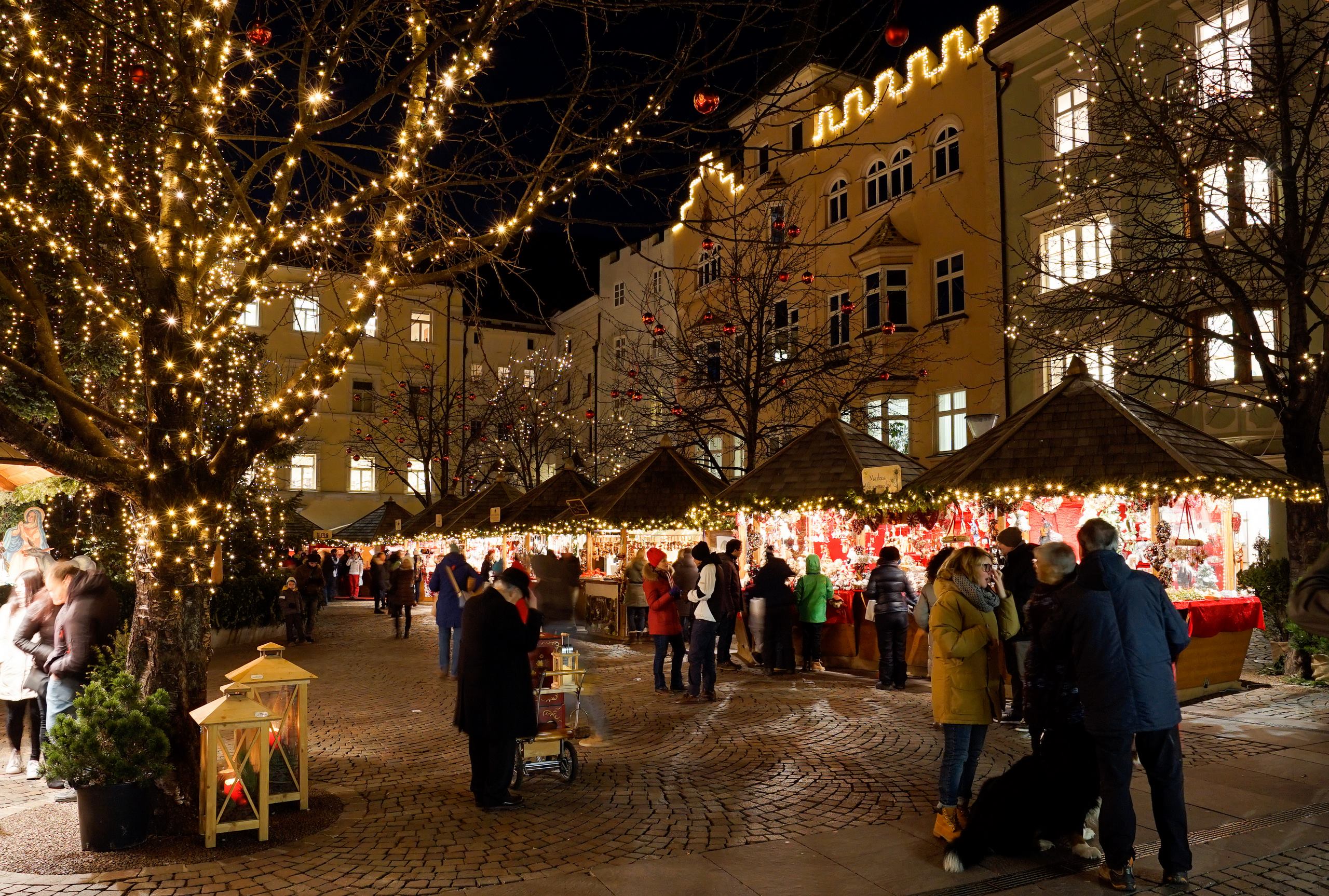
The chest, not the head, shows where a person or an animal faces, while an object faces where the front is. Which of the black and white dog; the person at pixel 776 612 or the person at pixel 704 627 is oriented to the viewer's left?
the person at pixel 704 627

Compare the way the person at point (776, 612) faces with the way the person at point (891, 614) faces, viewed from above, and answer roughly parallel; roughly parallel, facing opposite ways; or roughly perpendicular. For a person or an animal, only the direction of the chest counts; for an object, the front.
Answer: roughly parallel

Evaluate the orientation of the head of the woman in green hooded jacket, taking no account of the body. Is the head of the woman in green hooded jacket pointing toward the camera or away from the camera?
away from the camera

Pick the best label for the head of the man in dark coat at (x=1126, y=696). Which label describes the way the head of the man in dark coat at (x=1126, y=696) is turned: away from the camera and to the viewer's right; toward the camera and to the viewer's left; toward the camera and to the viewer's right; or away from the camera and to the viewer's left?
away from the camera and to the viewer's left

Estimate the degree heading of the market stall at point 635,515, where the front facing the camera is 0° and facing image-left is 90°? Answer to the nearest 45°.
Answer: approximately 0°

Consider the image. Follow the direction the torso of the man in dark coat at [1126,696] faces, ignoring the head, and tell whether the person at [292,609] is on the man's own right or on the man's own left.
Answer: on the man's own left

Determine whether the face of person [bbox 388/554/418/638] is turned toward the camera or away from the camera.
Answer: away from the camera

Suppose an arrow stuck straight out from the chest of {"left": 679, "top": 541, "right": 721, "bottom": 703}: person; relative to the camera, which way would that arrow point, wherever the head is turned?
to the viewer's left

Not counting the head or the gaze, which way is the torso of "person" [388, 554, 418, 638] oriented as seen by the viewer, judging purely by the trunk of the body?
away from the camera

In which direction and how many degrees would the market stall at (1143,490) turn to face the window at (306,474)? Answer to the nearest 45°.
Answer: approximately 135° to its right

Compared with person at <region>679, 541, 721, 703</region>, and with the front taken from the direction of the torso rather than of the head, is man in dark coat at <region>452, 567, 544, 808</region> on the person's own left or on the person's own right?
on the person's own left

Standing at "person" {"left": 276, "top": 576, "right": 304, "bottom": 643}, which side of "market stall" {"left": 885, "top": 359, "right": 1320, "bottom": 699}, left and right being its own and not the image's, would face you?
right

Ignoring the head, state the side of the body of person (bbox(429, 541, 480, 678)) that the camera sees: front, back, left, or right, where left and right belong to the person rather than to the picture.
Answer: back

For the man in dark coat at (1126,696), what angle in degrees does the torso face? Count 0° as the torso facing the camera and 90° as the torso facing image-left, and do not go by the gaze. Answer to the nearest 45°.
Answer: approximately 180°

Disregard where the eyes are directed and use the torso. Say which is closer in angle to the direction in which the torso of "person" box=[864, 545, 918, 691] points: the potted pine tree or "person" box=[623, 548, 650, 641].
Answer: the person

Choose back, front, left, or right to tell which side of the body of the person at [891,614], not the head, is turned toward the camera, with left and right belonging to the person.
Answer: back
